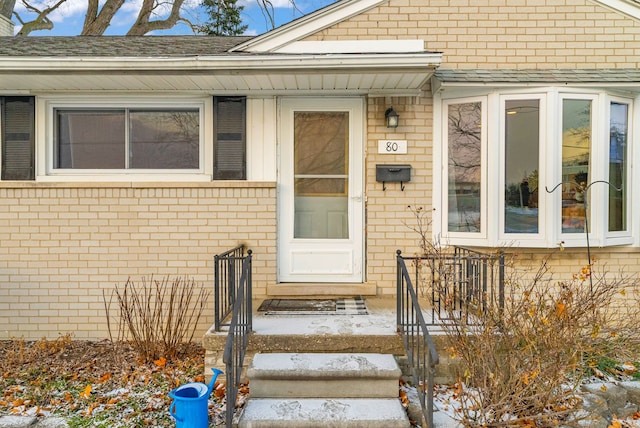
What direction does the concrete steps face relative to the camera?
toward the camera

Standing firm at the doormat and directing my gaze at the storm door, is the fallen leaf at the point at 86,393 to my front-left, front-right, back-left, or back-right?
back-left

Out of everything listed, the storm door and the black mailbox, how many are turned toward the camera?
2

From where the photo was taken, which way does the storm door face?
toward the camera

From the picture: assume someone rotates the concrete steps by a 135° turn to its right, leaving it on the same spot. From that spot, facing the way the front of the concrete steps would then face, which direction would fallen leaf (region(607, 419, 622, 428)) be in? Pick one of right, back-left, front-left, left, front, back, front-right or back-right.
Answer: back-right

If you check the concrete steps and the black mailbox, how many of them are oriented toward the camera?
2

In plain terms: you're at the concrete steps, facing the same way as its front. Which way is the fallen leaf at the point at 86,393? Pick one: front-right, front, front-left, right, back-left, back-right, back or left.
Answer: right

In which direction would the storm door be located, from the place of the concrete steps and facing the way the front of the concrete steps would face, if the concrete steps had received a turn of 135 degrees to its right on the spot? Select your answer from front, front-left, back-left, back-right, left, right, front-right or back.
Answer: front-right

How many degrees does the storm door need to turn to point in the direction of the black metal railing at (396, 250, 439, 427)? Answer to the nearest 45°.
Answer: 0° — it already faces it

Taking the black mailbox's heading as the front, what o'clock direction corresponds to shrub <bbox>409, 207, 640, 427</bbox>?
The shrub is roughly at 11 o'clock from the black mailbox.

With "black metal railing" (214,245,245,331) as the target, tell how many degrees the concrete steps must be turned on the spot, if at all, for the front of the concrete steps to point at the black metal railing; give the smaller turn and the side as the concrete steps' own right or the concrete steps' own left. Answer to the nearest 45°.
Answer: approximately 135° to the concrete steps' own right

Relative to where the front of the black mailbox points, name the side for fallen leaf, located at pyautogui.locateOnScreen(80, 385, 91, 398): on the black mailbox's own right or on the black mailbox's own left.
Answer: on the black mailbox's own right
